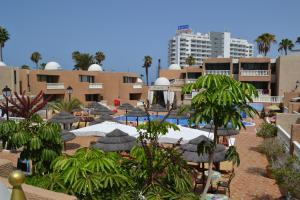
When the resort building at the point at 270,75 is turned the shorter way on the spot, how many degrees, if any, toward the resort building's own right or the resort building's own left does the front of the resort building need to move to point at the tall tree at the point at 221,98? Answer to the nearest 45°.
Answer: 0° — it already faces it

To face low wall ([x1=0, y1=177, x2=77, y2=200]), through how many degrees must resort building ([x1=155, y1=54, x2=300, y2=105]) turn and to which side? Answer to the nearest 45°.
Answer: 0° — it already faces it

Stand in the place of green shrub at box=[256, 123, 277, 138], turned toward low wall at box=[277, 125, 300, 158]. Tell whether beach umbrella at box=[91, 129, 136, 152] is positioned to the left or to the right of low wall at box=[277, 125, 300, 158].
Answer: right

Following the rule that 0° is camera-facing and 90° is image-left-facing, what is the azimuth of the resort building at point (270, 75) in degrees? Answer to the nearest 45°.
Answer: approximately 0°

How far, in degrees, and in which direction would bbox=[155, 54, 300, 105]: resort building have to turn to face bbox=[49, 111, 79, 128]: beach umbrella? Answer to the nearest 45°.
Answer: approximately 45° to its right

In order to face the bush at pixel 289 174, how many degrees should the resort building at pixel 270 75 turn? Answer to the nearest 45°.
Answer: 0° — it already faces it

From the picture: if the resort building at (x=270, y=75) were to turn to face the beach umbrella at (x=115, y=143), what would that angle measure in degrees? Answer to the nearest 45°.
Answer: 0° — it already faces it
